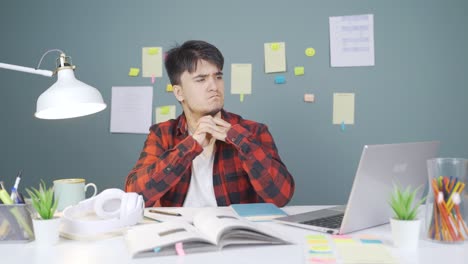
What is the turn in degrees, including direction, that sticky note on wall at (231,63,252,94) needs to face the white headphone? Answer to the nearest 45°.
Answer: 0° — it already faces it

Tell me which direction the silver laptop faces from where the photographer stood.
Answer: facing away from the viewer and to the left of the viewer

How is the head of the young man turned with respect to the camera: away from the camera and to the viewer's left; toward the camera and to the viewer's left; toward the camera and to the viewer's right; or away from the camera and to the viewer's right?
toward the camera and to the viewer's right

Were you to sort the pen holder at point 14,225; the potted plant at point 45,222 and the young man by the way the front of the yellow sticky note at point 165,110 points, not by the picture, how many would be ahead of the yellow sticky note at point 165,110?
3

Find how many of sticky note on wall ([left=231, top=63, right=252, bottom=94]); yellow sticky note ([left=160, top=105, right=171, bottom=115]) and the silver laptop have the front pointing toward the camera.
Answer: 2

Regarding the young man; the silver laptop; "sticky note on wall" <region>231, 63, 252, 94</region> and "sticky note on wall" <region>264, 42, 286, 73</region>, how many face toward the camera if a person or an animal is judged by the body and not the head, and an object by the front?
3

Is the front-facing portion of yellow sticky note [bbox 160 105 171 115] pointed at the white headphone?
yes

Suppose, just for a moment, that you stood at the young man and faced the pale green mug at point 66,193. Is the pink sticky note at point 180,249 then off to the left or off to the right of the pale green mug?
left

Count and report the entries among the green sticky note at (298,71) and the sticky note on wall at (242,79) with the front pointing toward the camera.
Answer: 2

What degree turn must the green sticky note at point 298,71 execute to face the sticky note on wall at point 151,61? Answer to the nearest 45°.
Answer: approximately 90° to its right

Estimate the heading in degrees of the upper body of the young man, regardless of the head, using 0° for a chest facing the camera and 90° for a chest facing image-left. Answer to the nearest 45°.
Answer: approximately 0°
